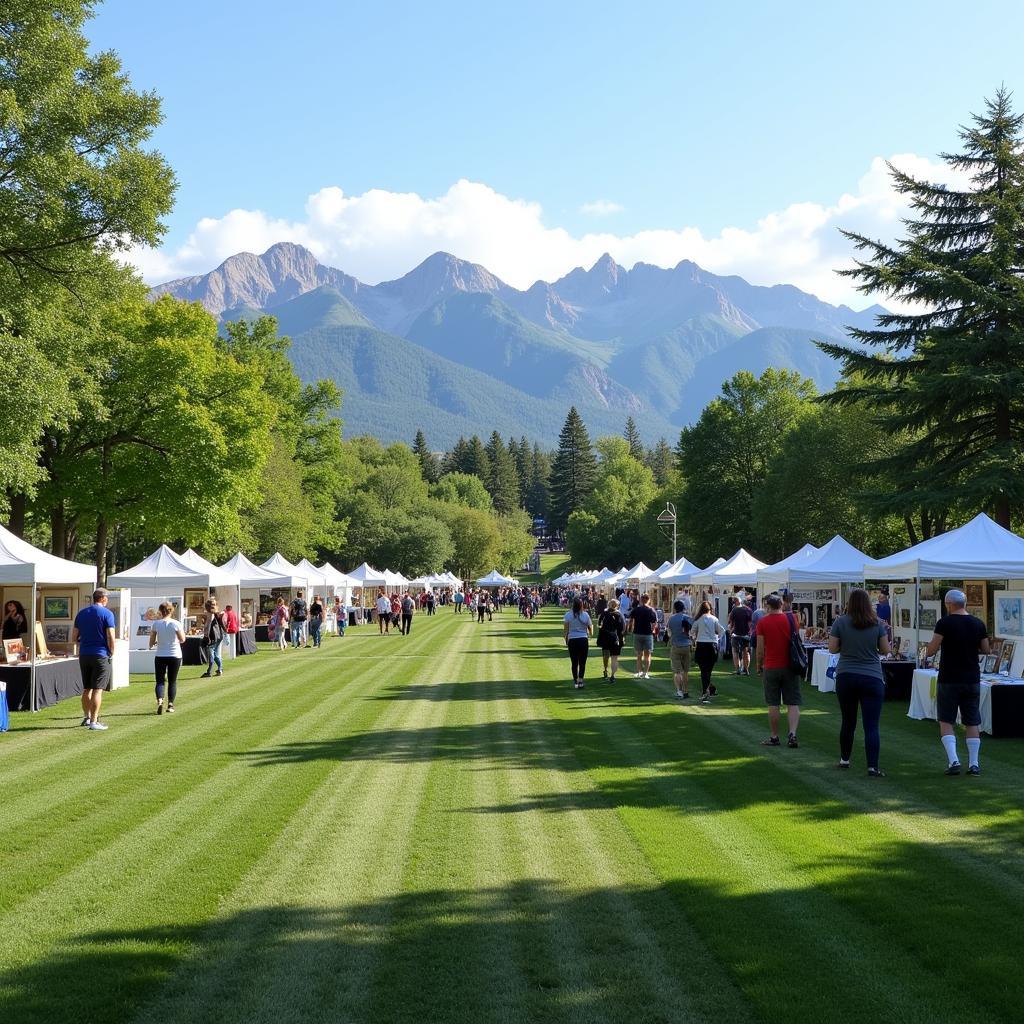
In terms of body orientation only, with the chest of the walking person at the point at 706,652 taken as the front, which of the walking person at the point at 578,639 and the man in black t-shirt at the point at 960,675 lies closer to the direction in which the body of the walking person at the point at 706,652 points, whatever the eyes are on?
the walking person

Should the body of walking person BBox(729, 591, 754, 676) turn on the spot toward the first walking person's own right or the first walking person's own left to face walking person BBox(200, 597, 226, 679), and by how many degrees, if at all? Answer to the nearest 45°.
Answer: approximately 90° to the first walking person's own left

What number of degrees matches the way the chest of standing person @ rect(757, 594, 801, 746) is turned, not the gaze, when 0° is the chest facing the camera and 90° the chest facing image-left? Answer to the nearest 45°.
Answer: approximately 180°

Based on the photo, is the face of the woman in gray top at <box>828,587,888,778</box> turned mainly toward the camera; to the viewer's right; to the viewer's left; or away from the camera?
away from the camera

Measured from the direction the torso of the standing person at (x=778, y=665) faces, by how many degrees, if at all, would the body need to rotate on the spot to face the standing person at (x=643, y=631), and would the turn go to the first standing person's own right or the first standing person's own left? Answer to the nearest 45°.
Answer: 0° — they already face them

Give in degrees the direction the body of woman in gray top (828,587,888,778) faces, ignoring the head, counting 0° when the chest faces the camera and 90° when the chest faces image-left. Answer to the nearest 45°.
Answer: approximately 180°

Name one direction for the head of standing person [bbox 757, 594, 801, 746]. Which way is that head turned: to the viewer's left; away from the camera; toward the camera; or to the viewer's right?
away from the camera

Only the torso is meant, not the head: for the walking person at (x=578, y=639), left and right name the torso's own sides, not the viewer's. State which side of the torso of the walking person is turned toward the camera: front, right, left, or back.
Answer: back

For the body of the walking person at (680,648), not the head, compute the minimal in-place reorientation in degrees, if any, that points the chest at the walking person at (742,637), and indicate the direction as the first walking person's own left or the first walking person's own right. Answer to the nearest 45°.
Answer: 0° — they already face them

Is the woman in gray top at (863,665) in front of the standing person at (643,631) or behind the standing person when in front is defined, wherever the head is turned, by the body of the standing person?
behind

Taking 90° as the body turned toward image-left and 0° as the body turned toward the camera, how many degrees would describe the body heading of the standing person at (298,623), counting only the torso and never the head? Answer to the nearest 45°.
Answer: approximately 180°

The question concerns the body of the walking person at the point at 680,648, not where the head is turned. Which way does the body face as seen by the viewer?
away from the camera
